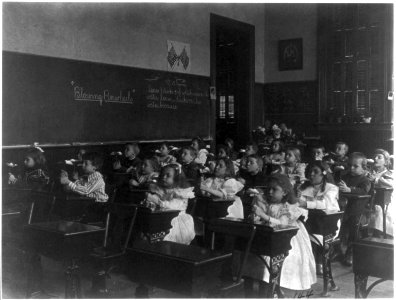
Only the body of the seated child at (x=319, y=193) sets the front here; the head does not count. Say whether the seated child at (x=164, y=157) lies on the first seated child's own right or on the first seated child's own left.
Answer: on the first seated child's own right

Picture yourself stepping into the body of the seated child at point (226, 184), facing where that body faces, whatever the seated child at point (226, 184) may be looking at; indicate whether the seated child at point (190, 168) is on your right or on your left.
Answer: on your right

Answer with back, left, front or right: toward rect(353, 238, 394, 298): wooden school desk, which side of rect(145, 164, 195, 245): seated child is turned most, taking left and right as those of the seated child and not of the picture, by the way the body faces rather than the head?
left

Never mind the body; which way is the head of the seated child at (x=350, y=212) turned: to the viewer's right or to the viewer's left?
to the viewer's left

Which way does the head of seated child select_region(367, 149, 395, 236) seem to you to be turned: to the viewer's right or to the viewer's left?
to the viewer's left

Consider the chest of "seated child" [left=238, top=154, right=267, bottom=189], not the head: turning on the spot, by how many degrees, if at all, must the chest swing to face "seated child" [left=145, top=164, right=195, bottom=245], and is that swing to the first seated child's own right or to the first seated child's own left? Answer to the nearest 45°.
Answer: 0° — they already face them

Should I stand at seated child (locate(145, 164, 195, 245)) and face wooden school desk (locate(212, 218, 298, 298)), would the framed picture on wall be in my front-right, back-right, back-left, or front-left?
back-left

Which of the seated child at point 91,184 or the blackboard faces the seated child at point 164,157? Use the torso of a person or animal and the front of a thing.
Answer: the blackboard

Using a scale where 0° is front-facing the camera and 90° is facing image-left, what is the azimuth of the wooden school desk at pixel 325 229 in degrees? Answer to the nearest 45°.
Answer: approximately 225°
